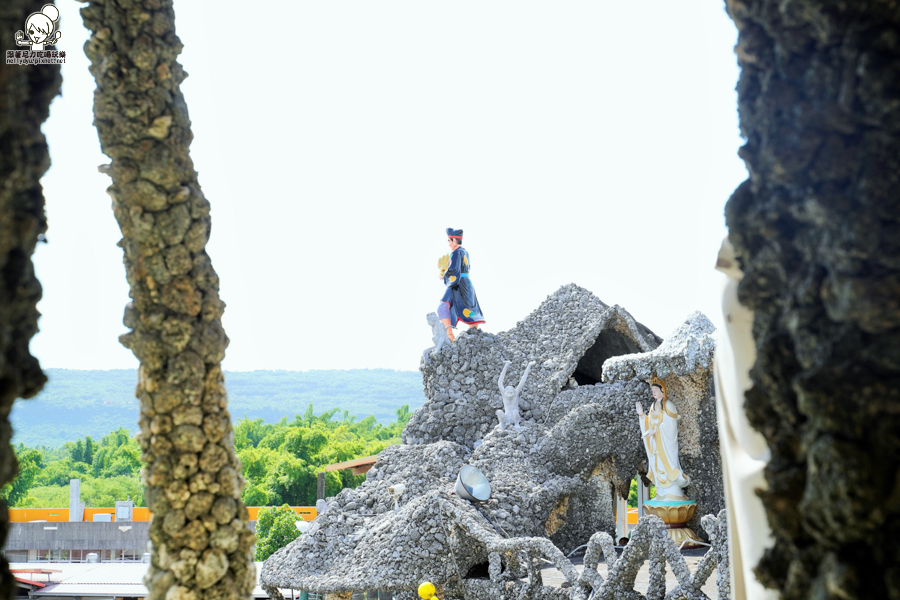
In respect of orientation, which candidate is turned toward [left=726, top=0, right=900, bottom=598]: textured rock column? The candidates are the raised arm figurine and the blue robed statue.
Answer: the raised arm figurine

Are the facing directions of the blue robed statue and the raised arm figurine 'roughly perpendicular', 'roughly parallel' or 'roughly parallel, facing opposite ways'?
roughly perpendicular

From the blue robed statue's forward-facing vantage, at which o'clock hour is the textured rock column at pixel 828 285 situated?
The textured rock column is roughly at 9 o'clock from the blue robed statue.

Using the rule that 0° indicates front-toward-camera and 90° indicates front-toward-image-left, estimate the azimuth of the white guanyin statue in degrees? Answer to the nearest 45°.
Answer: approximately 45°

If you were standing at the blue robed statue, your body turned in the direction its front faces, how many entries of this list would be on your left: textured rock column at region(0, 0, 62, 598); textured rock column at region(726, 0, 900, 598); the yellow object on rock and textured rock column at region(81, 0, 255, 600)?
4

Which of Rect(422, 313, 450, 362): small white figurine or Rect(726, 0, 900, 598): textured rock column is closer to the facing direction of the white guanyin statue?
the textured rock column

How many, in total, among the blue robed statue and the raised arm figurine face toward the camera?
1

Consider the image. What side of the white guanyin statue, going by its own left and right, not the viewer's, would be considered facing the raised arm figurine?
right

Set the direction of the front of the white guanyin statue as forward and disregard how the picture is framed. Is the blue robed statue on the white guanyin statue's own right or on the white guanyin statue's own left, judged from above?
on the white guanyin statue's own right

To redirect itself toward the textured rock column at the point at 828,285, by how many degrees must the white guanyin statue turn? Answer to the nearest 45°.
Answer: approximately 45° to its left

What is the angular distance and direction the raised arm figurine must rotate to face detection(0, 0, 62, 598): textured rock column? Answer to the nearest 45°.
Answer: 0° — it already faces it
